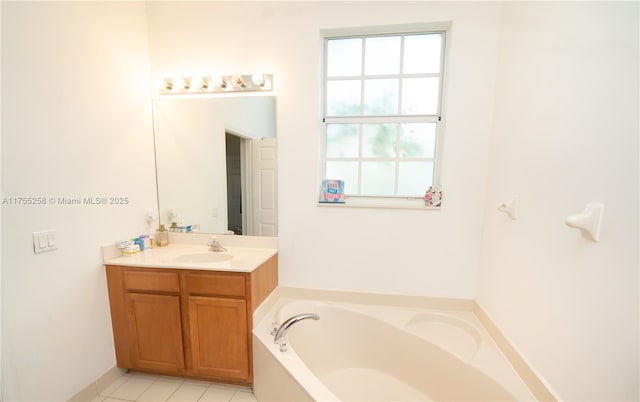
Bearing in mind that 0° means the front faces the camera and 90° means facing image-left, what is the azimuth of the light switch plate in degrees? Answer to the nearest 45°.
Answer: approximately 315°

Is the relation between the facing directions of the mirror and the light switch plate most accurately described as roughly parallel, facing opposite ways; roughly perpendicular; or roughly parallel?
roughly perpendicular

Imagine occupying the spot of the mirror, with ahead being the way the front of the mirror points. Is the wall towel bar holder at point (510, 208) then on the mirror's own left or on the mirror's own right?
on the mirror's own left

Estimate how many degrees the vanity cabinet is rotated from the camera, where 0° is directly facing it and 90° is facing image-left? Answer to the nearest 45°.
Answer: approximately 0°

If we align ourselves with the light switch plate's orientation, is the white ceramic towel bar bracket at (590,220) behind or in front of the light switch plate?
in front

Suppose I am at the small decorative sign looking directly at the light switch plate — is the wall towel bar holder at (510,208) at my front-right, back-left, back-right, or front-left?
back-left

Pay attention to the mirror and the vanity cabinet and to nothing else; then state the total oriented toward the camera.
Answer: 2

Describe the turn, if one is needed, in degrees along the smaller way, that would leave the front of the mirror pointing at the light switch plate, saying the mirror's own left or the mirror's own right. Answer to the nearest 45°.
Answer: approximately 45° to the mirror's own right

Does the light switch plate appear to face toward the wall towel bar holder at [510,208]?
yes

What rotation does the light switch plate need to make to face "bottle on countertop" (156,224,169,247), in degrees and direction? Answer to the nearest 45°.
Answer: approximately 90° to its left
